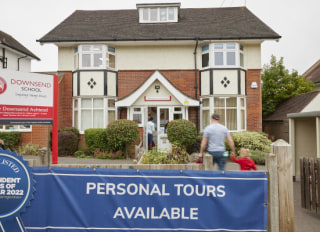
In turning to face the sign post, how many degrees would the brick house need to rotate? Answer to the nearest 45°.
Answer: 0° — it already faces it

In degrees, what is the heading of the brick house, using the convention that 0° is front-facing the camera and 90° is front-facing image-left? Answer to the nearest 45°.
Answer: approximately 0°

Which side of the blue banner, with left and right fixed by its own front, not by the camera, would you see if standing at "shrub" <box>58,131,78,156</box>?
back

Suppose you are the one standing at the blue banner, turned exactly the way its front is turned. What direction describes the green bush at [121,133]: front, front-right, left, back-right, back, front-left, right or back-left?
back

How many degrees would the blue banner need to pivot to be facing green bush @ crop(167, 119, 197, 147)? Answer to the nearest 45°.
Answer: approximately 180°

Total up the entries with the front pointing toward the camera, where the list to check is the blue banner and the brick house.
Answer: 2

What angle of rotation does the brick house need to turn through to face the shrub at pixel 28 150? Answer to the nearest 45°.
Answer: approximately 90° to its right

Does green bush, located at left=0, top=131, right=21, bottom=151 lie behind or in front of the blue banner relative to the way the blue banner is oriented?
behind

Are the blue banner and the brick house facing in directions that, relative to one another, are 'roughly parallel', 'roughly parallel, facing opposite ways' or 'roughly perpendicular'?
roughly parallel

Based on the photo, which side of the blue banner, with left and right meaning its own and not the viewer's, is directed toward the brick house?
back

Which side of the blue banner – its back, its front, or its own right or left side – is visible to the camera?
front

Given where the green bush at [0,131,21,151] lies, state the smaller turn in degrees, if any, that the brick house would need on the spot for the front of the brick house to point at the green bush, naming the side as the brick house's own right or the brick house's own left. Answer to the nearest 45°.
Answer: approximately 90° to the brick house's own right

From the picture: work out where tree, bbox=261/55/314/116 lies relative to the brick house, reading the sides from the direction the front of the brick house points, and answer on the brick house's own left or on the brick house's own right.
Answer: on the brick house's own left
